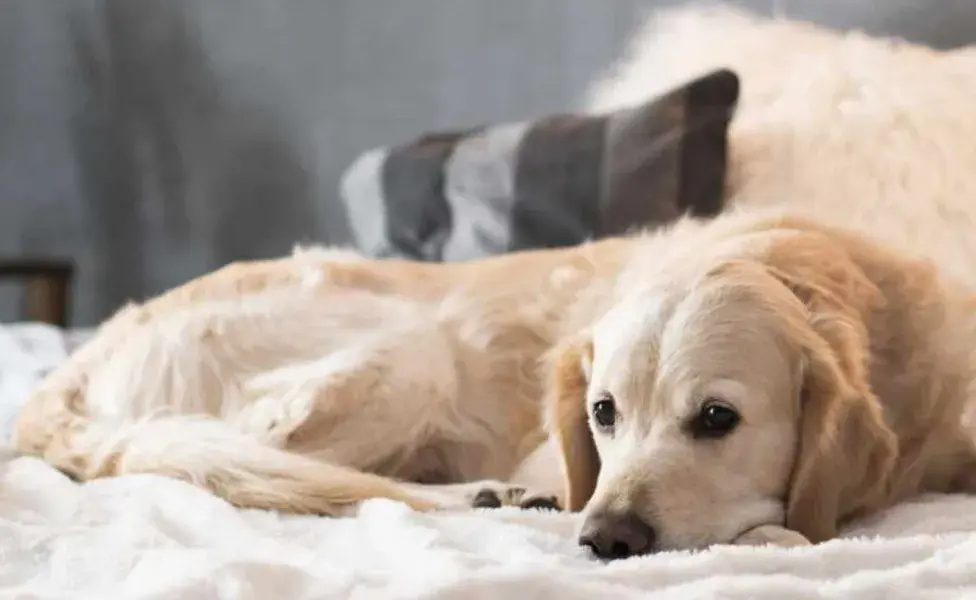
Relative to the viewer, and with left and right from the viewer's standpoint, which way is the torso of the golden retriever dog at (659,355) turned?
facing the viewer and to the right of the viewer
